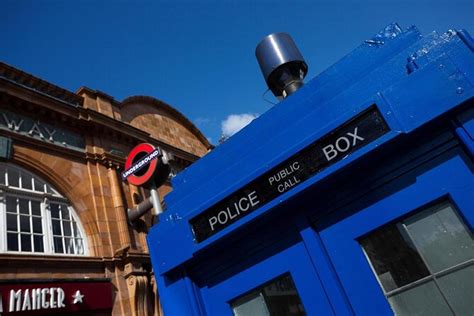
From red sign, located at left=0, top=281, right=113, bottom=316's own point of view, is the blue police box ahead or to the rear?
ahead

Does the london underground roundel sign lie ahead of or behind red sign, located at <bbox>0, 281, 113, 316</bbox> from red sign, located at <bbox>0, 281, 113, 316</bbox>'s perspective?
ahead

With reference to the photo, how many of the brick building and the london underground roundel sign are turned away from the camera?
0

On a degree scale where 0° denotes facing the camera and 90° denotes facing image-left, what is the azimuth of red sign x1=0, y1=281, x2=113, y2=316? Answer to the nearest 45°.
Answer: approximately 315°

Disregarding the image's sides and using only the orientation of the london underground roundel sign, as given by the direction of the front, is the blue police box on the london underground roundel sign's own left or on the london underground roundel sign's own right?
on the london underground roundel sign's own left

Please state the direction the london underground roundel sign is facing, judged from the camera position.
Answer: facing the viewer and to the left of the viewer

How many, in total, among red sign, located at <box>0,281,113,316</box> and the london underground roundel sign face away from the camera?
0

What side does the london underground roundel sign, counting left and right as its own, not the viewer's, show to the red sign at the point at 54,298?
right

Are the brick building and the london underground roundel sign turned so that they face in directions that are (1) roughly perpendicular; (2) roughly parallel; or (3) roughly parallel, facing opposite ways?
roughly perpendicular

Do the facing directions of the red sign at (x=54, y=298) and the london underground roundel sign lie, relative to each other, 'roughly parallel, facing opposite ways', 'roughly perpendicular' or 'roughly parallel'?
roughly perpendicular

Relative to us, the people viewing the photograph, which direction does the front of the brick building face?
facing the viewer and to the right of the viewer
